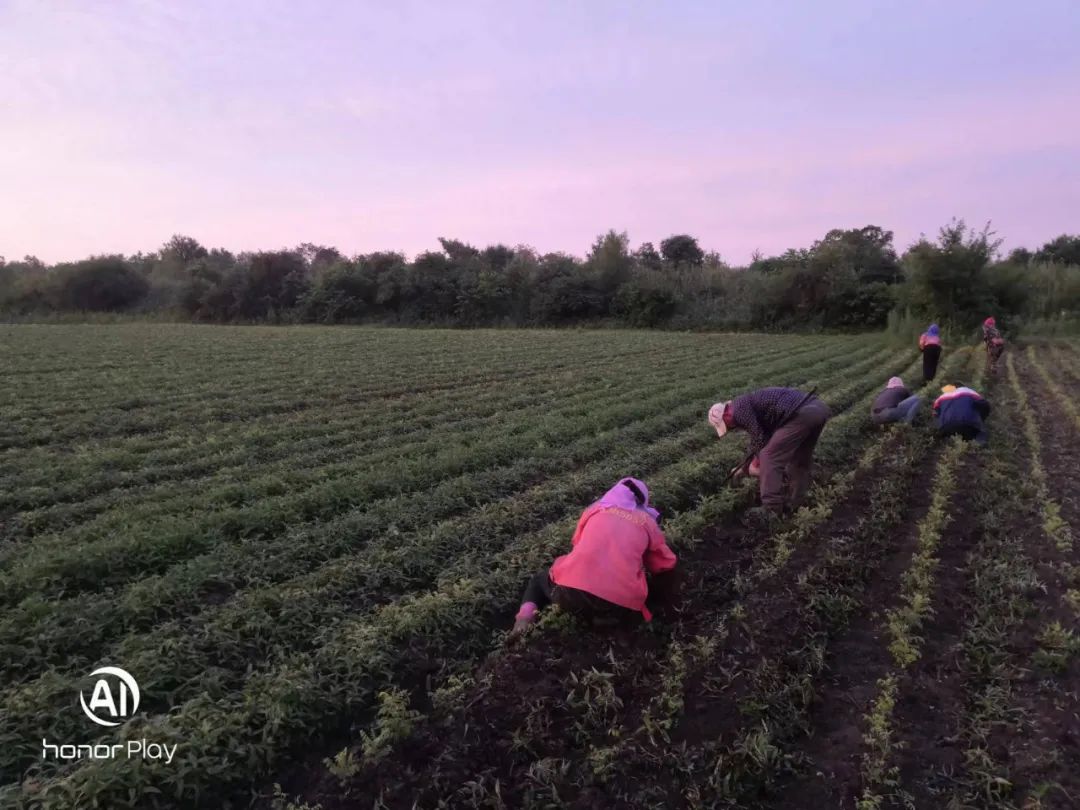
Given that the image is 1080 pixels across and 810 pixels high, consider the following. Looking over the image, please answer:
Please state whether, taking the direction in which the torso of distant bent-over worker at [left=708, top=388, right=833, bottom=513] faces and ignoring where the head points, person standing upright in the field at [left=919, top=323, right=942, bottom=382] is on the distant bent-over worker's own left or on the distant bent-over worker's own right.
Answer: on the distant bent-over worker's own right

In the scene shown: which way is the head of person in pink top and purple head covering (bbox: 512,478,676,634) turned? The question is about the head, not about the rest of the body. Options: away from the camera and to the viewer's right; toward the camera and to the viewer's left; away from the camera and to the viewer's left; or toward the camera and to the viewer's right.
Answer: away from the camera and to the viewer's right

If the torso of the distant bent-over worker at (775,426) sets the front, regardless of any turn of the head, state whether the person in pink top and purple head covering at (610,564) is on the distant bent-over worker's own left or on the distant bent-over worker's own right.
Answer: on the distant bent-over worker's own left

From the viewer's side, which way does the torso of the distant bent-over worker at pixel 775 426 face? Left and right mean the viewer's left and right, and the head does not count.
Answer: facing to the left of the viewer

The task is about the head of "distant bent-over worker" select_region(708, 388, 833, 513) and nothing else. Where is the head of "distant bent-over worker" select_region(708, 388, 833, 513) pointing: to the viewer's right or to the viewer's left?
to the viewer's left

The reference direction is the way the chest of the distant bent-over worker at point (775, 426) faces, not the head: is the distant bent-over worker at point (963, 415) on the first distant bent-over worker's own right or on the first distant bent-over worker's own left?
on the first distant bent-over worker's own right

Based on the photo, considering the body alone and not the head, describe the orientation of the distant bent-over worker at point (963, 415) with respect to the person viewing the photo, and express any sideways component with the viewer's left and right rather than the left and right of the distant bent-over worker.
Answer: facing away from the viewer and to the left of the viewer

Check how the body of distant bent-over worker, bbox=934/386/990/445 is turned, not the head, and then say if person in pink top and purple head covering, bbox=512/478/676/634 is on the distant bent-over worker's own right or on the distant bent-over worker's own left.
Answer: on the distant bent-over worker's own left
